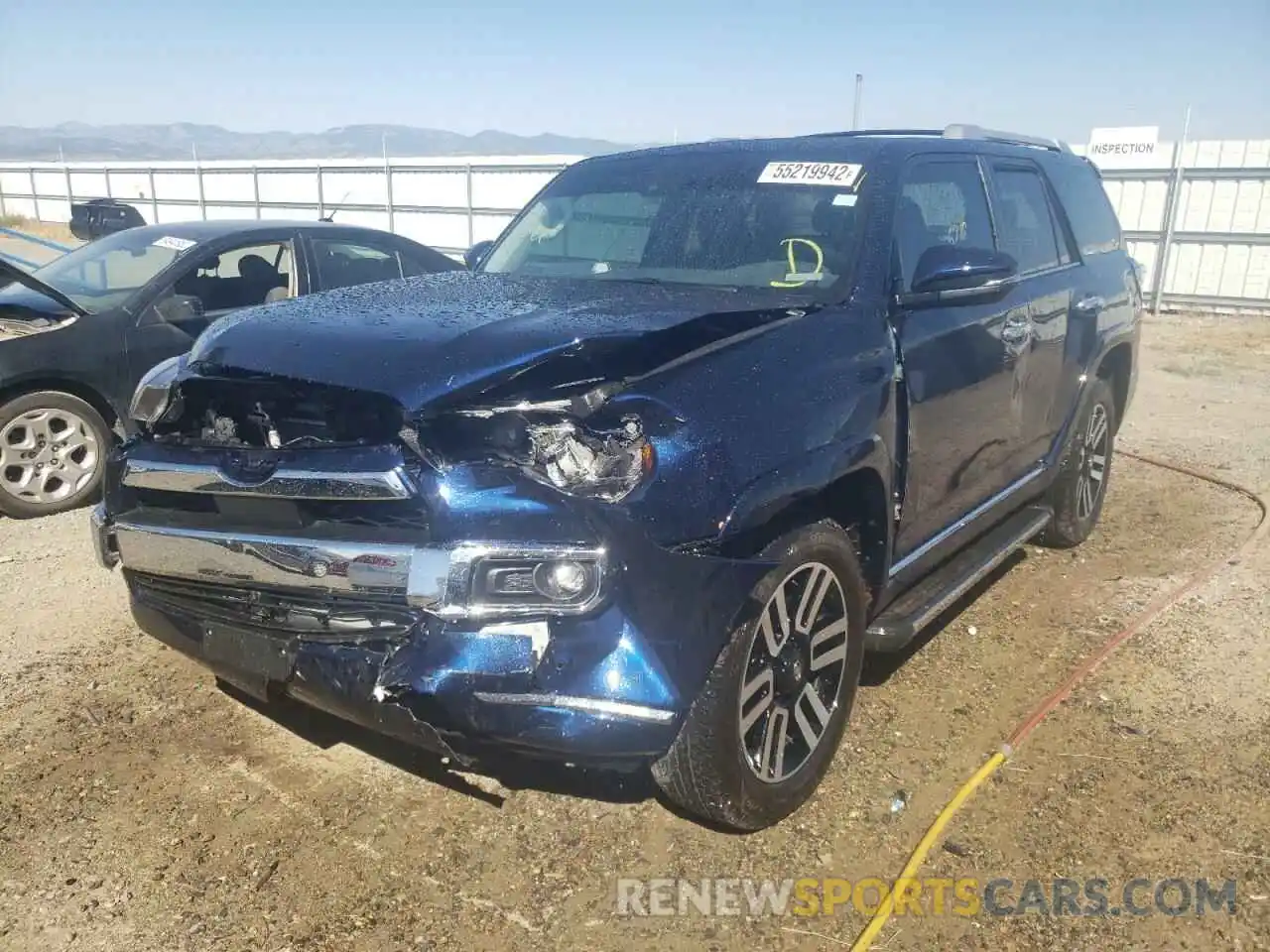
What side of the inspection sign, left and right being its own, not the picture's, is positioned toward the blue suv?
front

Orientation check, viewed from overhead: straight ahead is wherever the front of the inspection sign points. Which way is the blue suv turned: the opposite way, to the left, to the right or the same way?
the same way

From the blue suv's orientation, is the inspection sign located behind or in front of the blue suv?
behind

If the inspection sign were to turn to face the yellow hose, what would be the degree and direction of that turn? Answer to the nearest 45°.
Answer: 0° — it already faces it

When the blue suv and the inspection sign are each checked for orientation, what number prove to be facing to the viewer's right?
0

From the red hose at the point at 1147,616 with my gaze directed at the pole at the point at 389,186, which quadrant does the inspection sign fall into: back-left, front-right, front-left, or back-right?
front-right

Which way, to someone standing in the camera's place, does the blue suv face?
facing the viewer and to the left of the viewer

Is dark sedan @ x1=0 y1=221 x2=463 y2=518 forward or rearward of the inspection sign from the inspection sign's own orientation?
forward

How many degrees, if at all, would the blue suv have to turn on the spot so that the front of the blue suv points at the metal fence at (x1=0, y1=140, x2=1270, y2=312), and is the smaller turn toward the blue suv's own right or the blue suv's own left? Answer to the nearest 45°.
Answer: approximately 135° to the blue suv's own right

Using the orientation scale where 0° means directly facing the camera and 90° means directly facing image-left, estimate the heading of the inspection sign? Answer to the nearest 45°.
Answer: approximately 0°

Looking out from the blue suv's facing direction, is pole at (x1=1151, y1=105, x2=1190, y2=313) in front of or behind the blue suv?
behind

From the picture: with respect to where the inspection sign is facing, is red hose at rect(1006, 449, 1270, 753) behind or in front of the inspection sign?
in front

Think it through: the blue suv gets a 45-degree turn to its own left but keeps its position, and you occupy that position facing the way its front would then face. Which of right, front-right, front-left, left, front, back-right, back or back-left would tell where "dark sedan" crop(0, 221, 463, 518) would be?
back-right

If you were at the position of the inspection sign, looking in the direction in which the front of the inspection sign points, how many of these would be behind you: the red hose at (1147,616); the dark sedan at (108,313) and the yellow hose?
0

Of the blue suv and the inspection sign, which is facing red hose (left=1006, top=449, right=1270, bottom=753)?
the inspection sign
